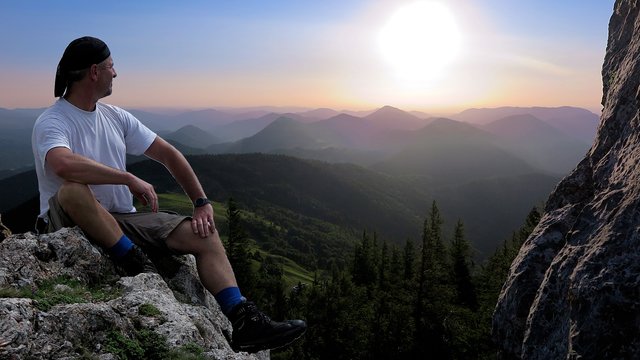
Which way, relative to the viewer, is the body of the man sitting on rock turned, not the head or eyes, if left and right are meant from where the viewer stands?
facing the viewer and to the right of the viewer
